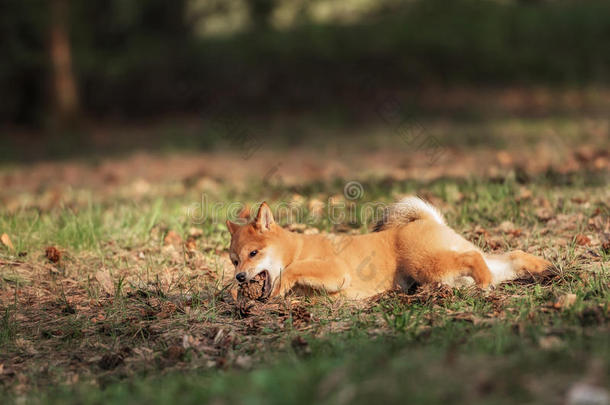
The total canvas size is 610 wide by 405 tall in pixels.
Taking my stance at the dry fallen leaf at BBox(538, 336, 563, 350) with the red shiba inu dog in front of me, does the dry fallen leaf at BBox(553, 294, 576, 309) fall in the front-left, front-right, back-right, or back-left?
front-right

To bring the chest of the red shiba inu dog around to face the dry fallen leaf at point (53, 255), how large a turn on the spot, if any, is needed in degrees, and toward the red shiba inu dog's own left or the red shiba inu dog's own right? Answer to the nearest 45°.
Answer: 0° — it already faces it

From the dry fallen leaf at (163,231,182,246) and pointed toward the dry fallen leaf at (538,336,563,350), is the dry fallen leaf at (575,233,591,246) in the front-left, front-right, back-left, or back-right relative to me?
front-left

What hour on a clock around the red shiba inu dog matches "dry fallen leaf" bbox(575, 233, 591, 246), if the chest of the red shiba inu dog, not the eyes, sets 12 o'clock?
The dry fallen leaf is roughly at 5 o'clock from the red shiba inu dog.

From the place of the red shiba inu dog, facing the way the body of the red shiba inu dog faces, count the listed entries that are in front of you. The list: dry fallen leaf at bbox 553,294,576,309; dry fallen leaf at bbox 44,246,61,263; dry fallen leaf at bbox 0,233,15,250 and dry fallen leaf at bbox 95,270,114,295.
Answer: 3

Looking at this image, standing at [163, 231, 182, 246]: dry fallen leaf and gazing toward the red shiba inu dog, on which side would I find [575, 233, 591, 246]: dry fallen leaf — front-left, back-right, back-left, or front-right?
front-left

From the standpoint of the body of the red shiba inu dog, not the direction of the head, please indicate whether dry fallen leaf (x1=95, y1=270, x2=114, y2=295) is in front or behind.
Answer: in front

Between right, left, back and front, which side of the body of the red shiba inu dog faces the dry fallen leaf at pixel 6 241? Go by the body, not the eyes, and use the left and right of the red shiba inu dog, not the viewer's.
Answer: front

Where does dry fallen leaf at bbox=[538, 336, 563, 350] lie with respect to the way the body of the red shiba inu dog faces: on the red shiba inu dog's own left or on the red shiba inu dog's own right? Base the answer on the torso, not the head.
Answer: on the red shiba inu dog's own left

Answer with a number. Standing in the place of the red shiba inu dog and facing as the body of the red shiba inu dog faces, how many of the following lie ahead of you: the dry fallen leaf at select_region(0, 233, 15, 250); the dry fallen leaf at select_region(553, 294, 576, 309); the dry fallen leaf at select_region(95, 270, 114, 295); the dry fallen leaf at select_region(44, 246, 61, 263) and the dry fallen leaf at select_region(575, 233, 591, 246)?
3

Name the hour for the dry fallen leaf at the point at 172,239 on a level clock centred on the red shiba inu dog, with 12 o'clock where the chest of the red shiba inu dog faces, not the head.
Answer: The dry fallen leaf is roughly at 1 o'clock from the red shiba inu dog.

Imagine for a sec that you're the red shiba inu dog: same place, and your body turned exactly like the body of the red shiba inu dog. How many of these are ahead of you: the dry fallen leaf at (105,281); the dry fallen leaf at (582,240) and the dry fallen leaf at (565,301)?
1

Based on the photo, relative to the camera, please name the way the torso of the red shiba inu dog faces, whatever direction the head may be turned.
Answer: to the viewer's left
